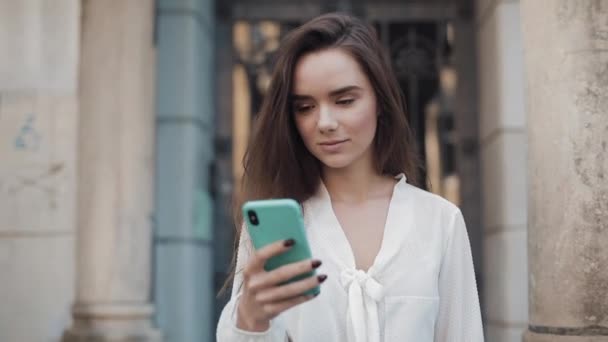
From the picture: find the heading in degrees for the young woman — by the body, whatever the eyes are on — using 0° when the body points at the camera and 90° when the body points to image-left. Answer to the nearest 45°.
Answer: approximately 0°

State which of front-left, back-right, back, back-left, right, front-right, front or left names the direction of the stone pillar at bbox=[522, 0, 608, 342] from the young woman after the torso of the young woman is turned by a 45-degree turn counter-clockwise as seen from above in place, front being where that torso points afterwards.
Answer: left

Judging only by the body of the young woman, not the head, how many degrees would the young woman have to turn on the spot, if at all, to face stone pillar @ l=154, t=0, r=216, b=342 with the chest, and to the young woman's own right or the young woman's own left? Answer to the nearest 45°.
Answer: approximately 180°

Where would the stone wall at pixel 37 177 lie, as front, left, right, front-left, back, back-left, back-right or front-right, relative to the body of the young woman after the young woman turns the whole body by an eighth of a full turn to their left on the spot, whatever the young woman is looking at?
back

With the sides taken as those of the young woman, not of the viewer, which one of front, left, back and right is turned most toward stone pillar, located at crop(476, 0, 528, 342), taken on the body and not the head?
back
